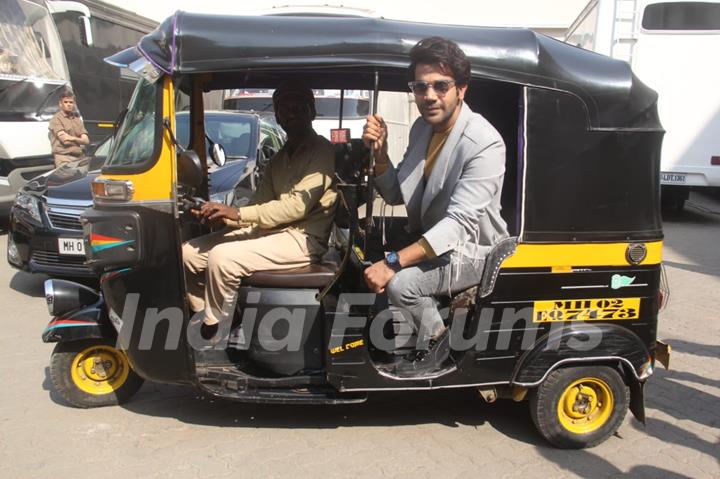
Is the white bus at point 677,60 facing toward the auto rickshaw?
no

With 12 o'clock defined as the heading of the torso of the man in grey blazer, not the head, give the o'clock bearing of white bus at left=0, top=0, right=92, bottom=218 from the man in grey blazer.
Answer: The white bus is roughly at 3 o'clock from the man in grey blazer.

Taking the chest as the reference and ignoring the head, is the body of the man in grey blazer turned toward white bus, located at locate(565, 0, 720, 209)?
no

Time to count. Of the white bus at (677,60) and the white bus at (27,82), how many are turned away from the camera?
1

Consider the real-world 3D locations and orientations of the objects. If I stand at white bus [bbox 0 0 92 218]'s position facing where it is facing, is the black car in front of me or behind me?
in front

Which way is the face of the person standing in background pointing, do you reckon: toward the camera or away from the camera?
toward the camera

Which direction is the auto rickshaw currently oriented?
to the viewer's left

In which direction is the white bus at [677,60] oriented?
away from the camera

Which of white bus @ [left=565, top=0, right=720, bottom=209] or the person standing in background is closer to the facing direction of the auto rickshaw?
the person standing in background

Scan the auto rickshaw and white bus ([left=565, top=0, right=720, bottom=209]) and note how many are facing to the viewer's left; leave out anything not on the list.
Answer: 1

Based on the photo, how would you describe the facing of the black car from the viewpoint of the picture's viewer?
facing the viewer and to the left of the viewer

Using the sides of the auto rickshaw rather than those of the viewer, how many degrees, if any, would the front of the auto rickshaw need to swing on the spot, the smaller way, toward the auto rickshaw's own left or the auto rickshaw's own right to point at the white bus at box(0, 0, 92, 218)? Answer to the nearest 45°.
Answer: approximately 45° to the auto rickshaw's own right

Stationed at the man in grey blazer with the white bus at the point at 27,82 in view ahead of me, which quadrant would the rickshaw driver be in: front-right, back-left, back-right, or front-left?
front-left
